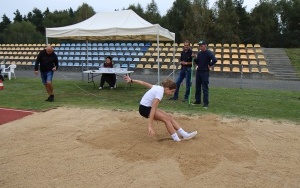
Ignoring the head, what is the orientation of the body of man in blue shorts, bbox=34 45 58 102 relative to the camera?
toward the camera

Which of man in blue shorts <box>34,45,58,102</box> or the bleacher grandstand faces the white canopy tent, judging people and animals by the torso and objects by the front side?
the bleacher grandstand

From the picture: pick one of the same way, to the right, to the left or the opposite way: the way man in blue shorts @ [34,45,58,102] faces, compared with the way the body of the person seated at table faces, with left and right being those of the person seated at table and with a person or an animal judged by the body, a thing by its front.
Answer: the same way

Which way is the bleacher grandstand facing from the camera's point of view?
toward the camera

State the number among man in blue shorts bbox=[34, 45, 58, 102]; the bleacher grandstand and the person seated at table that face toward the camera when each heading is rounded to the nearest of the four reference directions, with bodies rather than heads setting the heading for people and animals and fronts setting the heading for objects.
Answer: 3

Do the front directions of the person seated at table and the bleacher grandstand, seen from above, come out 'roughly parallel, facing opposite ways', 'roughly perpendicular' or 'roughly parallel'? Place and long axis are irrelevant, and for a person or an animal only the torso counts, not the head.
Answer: roughly parallel

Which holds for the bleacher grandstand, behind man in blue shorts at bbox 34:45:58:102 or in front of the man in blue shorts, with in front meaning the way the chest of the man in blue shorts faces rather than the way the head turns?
behind

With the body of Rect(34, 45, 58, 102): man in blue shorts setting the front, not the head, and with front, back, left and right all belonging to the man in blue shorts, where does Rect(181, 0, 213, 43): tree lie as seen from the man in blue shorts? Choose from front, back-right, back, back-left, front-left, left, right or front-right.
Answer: back-left

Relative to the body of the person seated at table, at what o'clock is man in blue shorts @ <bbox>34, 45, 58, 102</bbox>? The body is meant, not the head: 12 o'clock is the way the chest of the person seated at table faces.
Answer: The man in blue shorts is roughly at 1 o'clock from the person seated at table.

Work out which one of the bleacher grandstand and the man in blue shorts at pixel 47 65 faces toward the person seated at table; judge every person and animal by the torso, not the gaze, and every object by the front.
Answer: the bleacher grandstand

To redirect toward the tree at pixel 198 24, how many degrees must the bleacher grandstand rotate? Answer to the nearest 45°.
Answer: approximately 135° to its left

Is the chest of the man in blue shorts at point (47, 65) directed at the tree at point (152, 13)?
no

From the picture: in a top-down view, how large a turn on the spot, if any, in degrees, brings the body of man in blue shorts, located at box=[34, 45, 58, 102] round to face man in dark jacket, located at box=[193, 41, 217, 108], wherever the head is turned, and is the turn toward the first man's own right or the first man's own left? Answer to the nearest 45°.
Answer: approximately 45° to the first man's own left
